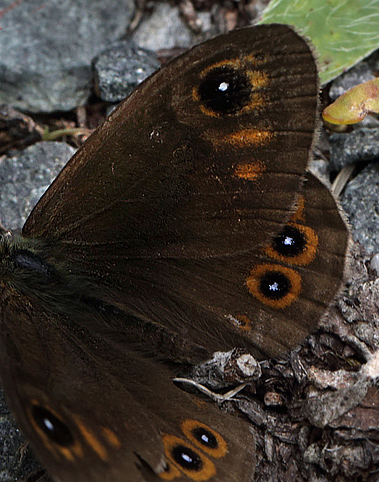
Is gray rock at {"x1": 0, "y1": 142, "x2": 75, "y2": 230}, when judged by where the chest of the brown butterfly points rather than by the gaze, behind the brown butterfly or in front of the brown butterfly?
in front

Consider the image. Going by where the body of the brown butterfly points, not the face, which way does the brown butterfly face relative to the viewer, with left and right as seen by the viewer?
facing away from the viewer and to the left of the viewer
